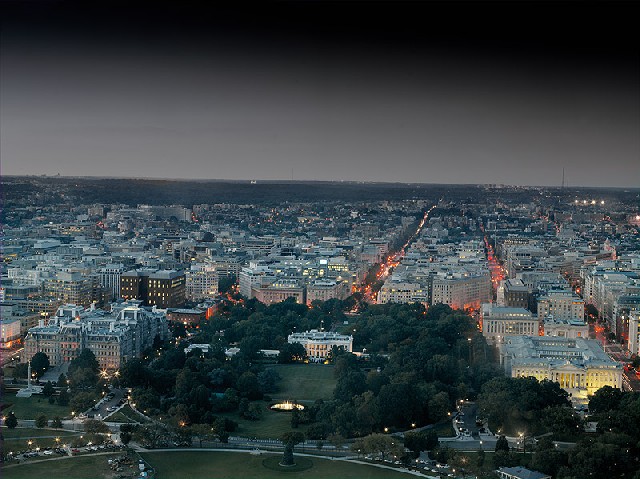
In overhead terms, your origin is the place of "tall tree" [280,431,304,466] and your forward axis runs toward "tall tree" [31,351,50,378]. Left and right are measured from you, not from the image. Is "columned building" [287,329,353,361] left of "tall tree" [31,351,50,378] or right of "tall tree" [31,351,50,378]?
right

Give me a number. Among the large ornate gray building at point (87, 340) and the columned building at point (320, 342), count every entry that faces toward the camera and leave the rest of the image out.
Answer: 2

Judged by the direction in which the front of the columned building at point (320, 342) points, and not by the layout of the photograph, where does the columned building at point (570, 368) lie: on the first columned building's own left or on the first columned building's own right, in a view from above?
on the first columned building's own left

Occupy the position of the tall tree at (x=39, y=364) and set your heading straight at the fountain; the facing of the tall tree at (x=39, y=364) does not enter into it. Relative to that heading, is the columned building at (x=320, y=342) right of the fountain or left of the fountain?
left

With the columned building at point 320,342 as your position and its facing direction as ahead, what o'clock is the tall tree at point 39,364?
The tall tree is roughly at 2 o'clock from the columned building.

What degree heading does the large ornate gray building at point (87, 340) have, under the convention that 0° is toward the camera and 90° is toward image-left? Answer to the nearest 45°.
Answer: approximately 0°

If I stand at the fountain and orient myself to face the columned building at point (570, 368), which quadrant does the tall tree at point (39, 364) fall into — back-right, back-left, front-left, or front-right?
back-left

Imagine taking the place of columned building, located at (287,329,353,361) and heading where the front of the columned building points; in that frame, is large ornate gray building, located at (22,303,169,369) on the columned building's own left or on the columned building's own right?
on the columned building's own right
